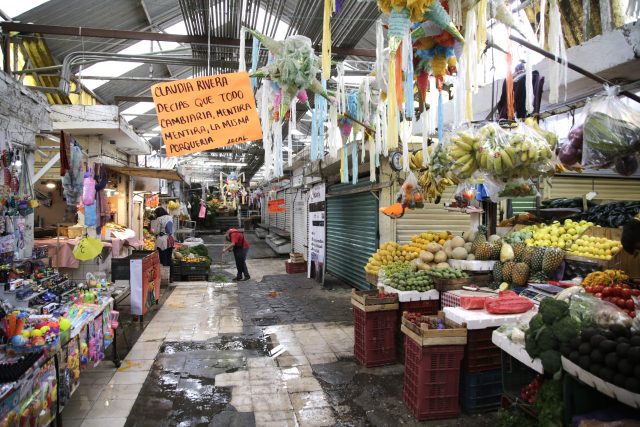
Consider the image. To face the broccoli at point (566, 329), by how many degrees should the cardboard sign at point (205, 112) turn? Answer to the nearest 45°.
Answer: approximately 45° to its left

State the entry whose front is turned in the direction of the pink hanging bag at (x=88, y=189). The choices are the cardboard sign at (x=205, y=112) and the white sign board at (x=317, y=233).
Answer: the white sign board

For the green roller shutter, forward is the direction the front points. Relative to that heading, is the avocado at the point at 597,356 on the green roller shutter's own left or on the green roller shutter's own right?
on the green roller shutter's own left

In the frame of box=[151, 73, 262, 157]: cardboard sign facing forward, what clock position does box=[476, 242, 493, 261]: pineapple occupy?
The pineapple is roughly at 9 o'clock from the cardboard sign.

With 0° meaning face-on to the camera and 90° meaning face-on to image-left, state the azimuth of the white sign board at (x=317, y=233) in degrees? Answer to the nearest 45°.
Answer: approximately 45°
